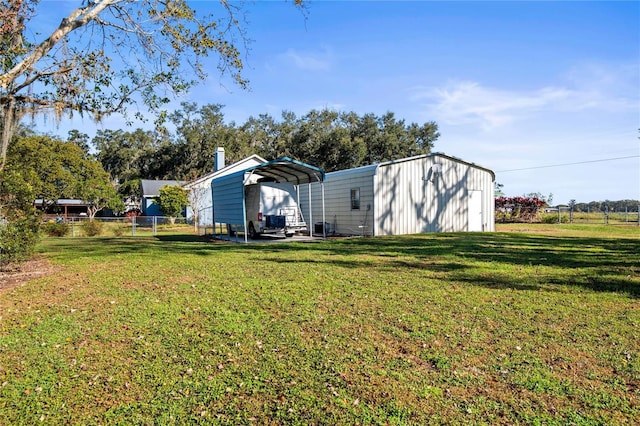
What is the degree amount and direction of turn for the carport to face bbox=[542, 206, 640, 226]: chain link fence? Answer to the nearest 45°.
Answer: approximately 90° to its left

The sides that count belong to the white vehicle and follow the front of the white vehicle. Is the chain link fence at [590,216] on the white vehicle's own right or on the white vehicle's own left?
on the white vehicle's own right

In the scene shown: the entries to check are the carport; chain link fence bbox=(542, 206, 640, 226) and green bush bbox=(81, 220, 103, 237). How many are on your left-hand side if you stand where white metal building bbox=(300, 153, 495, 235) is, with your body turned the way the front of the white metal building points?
1

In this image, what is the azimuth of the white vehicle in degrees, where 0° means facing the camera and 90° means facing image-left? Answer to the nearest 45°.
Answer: approximately 135°

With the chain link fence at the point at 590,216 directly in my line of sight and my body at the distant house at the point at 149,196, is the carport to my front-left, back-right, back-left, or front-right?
front-right

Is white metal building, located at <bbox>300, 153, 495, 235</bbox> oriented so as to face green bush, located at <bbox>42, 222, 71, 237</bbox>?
no

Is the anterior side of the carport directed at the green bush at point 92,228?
no

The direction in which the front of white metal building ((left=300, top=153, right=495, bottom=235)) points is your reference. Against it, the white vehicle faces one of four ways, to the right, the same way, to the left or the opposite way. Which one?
the opposite way

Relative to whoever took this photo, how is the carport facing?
facing the viewer and to the right of the viewer

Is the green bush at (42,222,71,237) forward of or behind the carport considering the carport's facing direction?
behind

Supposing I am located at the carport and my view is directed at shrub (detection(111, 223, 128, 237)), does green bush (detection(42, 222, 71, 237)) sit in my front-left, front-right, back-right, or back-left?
front-left

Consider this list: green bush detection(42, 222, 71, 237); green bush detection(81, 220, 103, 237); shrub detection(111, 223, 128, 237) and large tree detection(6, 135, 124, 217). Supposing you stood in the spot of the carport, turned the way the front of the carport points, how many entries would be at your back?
4

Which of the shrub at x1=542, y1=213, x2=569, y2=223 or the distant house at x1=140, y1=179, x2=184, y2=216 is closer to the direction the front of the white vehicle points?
the distant house

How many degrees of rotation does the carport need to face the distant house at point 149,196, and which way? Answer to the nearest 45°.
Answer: approximately 135° to its left

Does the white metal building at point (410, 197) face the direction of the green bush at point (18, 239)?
no

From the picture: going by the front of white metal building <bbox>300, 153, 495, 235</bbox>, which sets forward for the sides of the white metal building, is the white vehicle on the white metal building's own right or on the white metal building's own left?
on the white metal building's own right

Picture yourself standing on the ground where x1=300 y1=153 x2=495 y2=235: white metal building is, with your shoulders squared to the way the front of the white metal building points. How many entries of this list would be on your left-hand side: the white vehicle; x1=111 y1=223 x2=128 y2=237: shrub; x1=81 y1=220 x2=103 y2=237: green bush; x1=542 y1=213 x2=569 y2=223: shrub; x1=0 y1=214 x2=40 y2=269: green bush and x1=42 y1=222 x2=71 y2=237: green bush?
1
